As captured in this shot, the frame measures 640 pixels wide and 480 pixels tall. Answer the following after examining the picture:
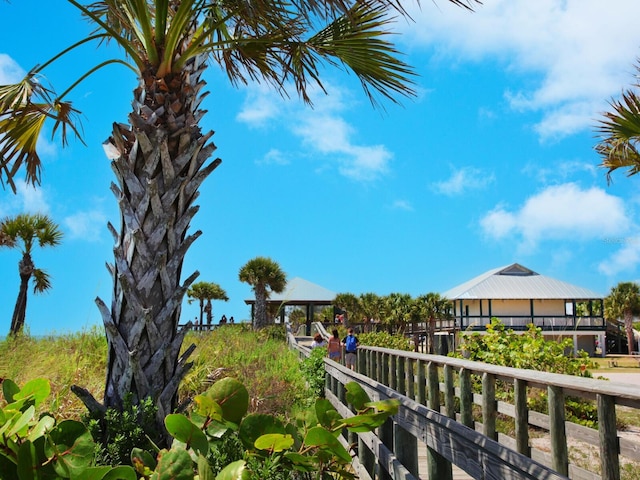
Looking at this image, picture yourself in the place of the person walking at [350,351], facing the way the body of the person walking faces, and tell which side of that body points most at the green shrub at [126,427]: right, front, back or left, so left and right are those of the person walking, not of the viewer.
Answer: back

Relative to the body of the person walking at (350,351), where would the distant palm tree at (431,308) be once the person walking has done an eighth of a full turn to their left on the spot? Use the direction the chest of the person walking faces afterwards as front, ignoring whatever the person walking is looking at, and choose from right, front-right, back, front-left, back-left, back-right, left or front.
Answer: front-right

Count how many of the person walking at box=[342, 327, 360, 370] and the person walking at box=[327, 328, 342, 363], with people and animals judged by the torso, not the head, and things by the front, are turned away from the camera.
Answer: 2

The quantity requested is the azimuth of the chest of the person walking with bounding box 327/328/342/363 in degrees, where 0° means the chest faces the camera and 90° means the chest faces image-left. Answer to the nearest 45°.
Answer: approximately 180°

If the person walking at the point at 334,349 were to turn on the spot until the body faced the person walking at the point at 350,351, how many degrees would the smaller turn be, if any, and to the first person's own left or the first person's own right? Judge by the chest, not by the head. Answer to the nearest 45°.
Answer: approximately 135° to the first person's own right

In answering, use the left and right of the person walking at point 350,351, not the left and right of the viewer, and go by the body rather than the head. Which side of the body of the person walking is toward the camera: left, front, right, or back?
back

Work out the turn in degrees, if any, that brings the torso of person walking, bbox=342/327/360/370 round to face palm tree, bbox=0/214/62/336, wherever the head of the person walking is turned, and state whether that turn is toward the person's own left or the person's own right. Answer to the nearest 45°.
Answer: approximately 45° to the person's own left

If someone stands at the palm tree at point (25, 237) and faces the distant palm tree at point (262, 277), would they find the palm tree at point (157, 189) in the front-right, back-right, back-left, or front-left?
back-right

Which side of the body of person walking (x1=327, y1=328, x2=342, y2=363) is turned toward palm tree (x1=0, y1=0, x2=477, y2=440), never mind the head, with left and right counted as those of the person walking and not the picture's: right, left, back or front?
back

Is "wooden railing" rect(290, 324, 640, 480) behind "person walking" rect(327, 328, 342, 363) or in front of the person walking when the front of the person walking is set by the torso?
behind
